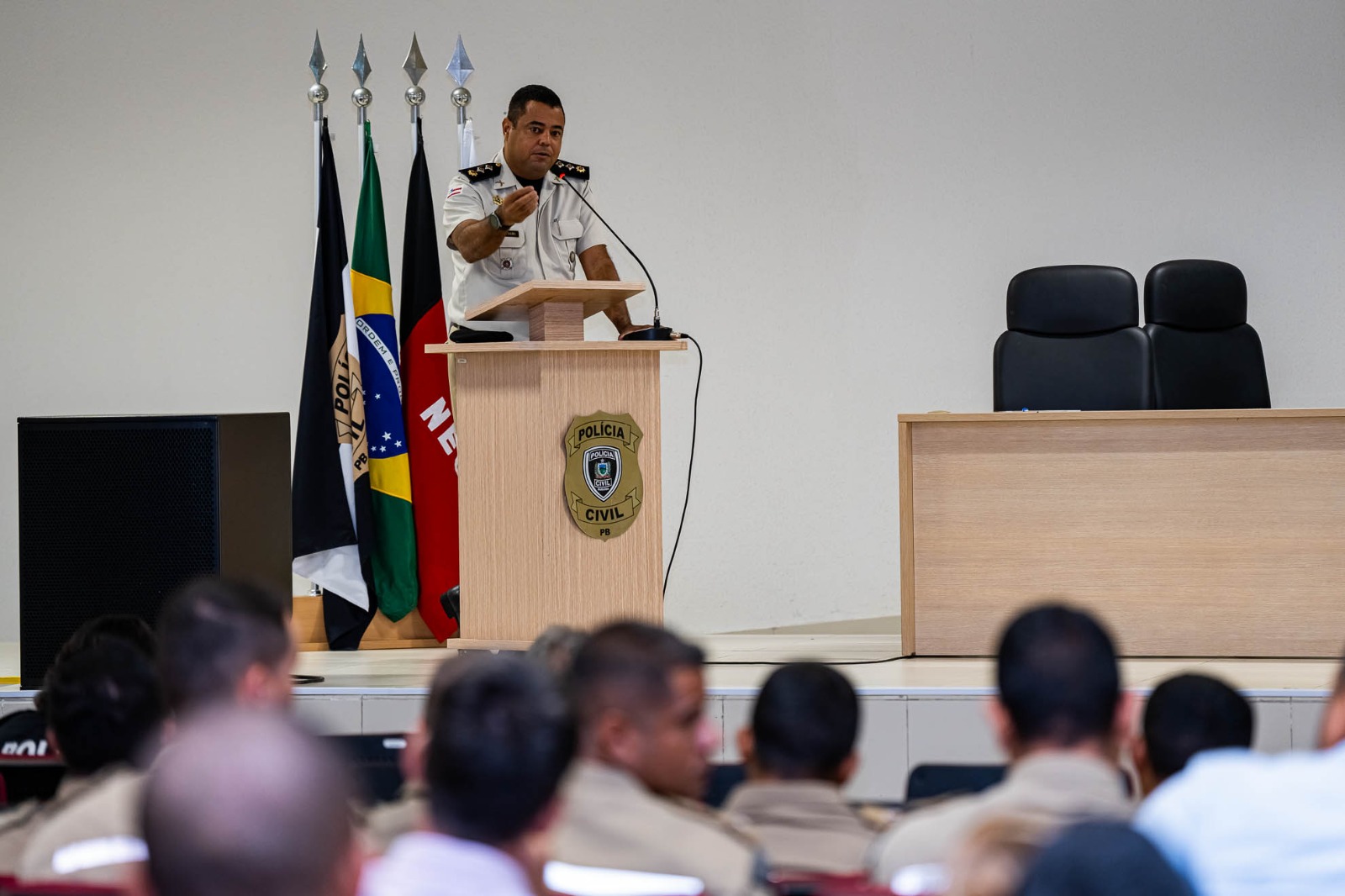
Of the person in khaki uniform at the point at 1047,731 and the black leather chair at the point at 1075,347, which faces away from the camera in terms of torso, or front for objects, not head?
the person in khaki uniform

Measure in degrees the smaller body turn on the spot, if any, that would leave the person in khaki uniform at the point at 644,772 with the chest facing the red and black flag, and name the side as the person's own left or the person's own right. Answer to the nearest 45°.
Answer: approximately 45° to the person's own left

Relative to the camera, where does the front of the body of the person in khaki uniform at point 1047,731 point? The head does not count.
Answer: away from the camera

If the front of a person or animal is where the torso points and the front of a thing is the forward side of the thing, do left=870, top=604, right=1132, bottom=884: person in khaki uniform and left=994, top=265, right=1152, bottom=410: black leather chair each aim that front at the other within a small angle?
yes

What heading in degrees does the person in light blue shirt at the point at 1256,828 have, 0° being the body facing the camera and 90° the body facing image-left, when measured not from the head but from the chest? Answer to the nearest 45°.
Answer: approximately 180°

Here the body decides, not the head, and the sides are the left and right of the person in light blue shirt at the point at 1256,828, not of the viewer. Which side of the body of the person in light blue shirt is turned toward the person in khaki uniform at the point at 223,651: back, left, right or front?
left

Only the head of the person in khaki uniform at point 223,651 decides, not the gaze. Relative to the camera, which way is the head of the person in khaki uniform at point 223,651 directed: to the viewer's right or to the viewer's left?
to the viewer's right

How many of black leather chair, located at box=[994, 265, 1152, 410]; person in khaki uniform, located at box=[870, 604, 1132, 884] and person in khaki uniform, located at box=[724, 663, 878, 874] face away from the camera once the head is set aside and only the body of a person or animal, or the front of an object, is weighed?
2

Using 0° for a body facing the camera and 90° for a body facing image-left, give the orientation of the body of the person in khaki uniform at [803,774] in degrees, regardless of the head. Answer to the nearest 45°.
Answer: approximately 180°

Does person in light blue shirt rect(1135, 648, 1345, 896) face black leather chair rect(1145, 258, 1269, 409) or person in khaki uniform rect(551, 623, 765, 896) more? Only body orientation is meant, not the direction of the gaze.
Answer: the black leather chair

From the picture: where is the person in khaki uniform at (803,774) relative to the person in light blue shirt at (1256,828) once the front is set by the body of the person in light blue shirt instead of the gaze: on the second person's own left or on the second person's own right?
on the second person's own left

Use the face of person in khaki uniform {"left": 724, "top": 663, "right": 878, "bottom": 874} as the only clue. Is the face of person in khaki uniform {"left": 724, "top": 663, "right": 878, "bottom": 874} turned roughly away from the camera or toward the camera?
away from the camera

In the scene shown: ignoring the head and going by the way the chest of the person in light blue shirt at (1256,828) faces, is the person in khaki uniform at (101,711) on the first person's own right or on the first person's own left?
on the first person's own left

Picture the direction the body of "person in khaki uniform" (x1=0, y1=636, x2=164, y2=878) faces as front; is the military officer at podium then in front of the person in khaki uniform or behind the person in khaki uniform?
in front
